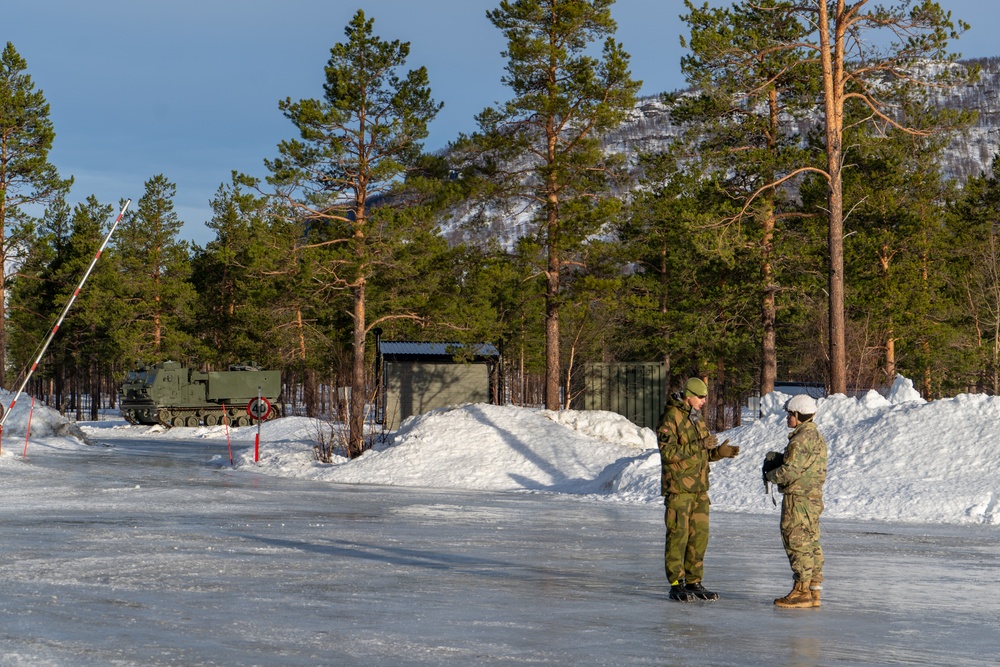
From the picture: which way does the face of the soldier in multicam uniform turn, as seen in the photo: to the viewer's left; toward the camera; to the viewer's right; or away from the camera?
to the viewer's left

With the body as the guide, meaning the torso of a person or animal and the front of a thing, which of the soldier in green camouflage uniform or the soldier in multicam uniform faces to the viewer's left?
the soldier in multicam uniform

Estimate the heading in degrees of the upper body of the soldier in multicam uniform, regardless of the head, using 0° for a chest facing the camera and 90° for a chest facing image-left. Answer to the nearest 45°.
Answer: approximately 90°

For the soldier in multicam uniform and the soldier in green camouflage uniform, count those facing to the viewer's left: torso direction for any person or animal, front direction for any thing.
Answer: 1

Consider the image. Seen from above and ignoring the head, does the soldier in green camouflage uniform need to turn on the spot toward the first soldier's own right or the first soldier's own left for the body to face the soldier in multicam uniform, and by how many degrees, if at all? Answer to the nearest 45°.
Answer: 0° — they already face them

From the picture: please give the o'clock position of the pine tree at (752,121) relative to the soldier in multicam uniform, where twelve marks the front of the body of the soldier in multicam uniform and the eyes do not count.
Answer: The pine tree is roughly at 3 o'clock from the soldier in multicam uniform.

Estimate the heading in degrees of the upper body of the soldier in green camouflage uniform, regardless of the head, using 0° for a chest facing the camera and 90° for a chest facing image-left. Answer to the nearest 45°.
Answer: approximately 270°

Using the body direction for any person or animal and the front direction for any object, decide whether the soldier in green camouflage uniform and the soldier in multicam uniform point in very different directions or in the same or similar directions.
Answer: very different directions

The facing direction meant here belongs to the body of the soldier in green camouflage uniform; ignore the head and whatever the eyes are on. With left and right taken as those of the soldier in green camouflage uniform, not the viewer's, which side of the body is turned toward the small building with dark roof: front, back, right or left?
left

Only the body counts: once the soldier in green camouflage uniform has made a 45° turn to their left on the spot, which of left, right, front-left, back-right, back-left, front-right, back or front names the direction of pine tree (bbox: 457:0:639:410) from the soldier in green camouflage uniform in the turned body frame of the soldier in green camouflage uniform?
front-left

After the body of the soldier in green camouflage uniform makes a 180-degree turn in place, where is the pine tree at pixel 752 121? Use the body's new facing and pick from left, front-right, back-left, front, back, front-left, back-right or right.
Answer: right

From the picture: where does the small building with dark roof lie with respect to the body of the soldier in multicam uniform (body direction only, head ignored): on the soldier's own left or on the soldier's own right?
on the soldier's own right
